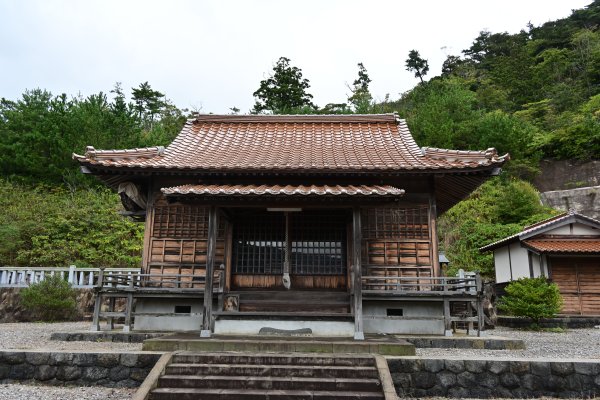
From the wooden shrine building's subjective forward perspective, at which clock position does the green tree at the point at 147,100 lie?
The green tree is roughly at 5 o'clock from the wooden shrine building.

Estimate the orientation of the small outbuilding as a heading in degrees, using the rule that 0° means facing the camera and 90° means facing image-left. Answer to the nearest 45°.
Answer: approximately 0°

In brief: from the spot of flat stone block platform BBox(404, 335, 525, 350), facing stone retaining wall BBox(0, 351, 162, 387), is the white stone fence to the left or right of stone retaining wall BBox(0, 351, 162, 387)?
right

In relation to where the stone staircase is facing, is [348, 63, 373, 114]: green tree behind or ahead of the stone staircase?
behind

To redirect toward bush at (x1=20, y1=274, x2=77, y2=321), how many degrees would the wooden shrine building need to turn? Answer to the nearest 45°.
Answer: approximately 135° to its right

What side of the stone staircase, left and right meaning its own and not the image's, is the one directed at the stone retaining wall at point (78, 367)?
right

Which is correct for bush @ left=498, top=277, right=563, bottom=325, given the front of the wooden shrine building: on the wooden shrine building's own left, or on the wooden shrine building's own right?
on the wooden shrine building's own left

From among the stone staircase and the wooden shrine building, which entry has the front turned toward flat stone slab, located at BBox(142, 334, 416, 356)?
the wooden shrine building

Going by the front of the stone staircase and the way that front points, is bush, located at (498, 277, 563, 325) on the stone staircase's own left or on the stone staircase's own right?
on the stone staircase's own left

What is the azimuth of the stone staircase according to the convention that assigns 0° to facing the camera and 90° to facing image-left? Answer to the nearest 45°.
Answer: approximately 0°

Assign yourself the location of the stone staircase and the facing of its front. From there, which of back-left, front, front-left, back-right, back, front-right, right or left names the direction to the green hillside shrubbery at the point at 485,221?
back-left

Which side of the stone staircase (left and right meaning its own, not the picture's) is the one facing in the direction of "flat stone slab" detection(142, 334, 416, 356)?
back
